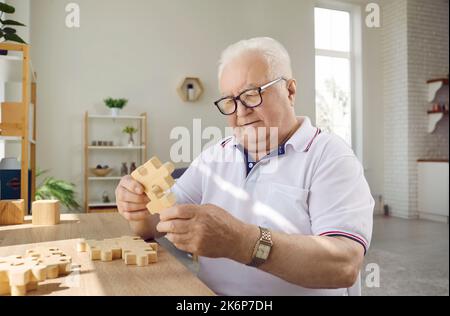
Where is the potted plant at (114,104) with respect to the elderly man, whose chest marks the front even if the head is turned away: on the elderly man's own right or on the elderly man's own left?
on the elderly man's own right

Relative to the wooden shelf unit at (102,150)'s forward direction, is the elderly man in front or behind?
in front

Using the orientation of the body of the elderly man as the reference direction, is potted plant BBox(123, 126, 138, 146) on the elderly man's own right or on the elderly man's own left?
on the elderly man's own right

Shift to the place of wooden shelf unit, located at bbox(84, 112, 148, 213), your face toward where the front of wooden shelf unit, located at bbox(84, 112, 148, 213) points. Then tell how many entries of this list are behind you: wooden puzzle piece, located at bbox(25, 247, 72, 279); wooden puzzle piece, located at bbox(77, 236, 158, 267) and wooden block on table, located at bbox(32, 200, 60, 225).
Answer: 0

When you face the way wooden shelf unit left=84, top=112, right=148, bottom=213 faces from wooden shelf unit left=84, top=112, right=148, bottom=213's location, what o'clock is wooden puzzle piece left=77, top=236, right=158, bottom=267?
The wooden puzzle piece is roughly at 12 o'clock from the wooden shelf unit.

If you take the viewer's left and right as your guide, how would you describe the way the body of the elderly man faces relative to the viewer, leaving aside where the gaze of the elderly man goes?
facing the viewer and to the left of the viewer

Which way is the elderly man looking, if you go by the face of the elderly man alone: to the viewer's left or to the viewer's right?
to the viewer's left

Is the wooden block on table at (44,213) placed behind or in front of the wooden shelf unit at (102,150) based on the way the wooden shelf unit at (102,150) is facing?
in front

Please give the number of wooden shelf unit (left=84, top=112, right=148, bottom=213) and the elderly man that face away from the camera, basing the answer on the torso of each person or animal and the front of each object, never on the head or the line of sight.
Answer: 0

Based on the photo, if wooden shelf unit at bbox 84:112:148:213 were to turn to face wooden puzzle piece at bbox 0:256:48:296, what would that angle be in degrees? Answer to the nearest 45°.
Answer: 0° — it already faces it

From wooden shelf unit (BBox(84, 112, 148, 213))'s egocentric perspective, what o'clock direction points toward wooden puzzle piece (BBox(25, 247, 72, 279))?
The wooden puzzle piece is roughly at 12 o'clock from the wooden shelf unit.

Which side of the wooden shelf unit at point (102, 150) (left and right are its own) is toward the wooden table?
front

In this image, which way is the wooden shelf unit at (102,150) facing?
toward the camera

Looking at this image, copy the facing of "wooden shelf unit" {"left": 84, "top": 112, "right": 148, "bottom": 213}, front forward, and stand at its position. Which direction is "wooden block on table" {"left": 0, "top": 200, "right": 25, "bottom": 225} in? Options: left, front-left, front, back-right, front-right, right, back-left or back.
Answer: front
